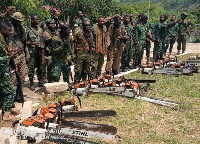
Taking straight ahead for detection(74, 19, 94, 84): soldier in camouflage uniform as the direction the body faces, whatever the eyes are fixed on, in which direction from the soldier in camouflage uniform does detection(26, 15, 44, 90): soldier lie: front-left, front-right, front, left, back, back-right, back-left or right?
back-right

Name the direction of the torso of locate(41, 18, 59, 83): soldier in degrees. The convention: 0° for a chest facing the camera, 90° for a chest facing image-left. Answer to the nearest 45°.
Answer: approximately 315°

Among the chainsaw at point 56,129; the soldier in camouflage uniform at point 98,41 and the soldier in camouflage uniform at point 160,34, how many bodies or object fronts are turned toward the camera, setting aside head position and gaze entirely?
2

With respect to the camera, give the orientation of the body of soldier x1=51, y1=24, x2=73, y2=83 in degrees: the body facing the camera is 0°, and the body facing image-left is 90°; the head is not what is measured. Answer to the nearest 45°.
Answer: approximately 315°

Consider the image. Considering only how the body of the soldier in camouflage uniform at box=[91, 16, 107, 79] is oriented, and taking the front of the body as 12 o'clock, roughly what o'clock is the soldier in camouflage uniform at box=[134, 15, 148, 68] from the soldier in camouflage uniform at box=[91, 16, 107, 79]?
the soldier in camouflage uniform at box=[134, 15, 148, 68] is roughly at 7 o'clock from the soldier in camouflage uniform at box=[91, 16, 107, 79].

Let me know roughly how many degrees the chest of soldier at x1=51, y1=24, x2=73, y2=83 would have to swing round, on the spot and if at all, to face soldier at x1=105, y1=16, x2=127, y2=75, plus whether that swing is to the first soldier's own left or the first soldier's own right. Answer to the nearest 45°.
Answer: approximately 90° to the first soldier's own left

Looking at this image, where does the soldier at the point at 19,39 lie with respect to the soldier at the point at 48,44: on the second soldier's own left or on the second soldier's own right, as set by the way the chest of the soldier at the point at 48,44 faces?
on the second soldier's own right

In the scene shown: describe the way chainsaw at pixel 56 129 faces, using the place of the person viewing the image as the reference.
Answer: facing to the right of the viewer

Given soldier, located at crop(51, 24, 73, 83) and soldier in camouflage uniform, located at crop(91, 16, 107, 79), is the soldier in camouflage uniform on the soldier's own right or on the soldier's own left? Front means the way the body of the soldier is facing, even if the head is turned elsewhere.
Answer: on the soldier's own left

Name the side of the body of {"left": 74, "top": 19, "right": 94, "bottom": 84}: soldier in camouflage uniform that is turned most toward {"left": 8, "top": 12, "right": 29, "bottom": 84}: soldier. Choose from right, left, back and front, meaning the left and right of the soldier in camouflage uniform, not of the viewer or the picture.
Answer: right

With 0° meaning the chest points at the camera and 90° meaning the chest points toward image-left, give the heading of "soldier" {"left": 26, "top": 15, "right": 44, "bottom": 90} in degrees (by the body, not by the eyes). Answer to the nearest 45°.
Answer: approximately 315°

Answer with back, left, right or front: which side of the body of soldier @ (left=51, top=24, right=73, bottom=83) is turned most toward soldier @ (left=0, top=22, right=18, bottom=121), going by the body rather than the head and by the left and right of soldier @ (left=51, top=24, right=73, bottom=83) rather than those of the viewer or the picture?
right
